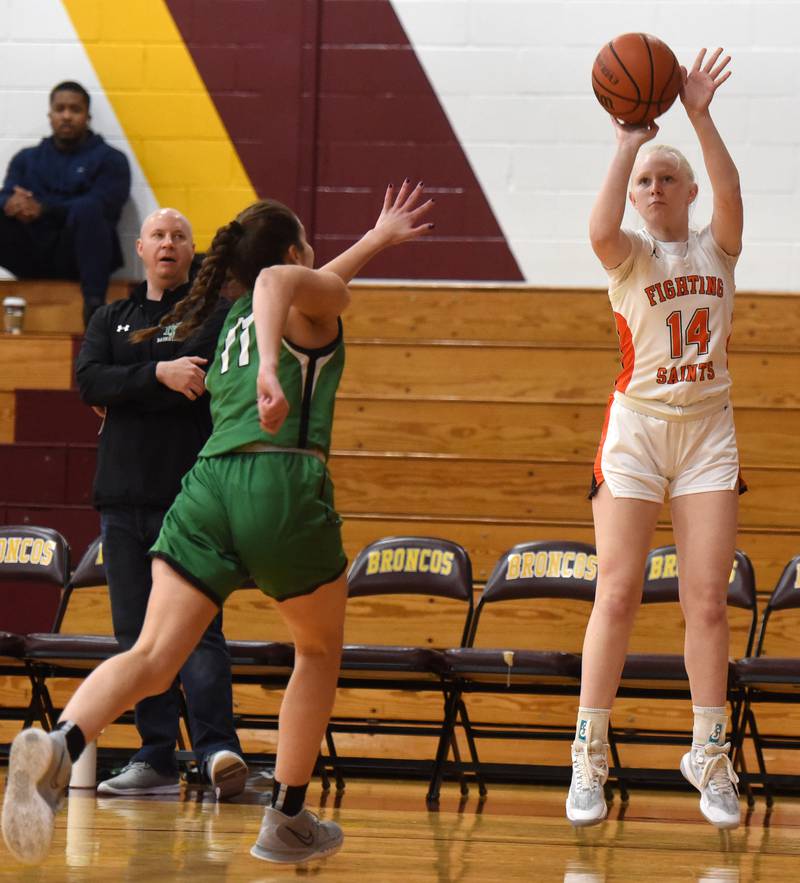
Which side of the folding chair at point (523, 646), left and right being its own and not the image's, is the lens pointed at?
front

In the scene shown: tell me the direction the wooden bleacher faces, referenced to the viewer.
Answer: facing the viewer

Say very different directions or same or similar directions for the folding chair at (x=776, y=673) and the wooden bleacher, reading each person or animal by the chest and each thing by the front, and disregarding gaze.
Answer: same or similar directions

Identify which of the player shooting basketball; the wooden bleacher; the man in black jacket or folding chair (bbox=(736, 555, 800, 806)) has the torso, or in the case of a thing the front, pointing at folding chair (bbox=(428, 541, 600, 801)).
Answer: the wooden bleacher

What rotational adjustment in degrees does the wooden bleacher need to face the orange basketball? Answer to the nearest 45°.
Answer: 0° — it already faces it

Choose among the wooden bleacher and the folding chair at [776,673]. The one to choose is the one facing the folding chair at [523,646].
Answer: the wooden bleacher

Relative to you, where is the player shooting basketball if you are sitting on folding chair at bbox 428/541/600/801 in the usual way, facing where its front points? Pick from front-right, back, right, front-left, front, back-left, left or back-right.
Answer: front

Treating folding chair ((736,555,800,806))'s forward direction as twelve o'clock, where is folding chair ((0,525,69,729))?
folding chair ((0,525,69,729)) is roughly at 3 o'clock from folding chair ((736,555,800,806)).

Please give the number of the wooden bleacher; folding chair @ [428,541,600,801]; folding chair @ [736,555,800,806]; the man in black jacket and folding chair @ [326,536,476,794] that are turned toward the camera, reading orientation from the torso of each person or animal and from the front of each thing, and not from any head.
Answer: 5

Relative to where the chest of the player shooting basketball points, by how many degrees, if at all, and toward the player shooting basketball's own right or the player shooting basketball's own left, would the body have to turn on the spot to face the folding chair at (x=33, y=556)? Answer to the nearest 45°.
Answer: approximately 135° to the player shooting basketball's own right

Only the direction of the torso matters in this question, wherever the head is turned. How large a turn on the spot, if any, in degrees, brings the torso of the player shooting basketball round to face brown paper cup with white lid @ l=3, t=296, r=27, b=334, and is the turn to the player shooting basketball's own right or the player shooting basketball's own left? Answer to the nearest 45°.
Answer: approximately 135° to the player shooting basketball's own right

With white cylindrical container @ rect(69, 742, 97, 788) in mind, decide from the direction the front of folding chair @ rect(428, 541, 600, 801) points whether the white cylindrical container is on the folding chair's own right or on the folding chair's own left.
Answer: on the folding chair's own right

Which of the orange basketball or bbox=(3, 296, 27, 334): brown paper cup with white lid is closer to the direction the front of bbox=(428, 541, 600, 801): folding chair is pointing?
the orange basketball

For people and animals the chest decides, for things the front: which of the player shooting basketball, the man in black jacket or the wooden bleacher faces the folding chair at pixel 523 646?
the wooden bleacher

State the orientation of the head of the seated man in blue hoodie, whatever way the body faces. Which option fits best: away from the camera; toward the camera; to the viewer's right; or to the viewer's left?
toward the camera

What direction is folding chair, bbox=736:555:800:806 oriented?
toward the camera

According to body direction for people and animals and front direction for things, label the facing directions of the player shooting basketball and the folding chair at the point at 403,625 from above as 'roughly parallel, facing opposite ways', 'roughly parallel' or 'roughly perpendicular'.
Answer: roughly parallel
